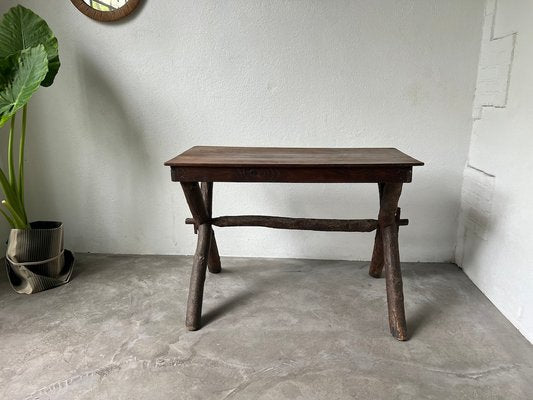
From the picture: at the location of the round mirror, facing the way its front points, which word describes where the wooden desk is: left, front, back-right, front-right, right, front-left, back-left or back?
front-left

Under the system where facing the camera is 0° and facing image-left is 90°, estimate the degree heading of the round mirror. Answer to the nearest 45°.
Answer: approximately 0°
